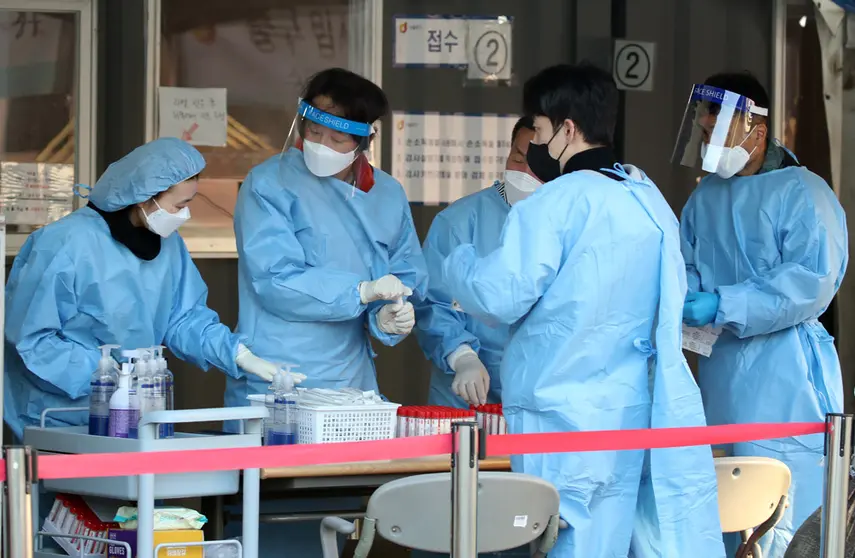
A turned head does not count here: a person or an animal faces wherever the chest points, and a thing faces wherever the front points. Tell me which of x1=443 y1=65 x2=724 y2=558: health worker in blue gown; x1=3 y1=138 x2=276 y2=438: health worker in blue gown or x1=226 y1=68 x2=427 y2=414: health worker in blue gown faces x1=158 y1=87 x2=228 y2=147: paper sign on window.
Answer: x1=443 y1=65 x2=724 y2=558: health worker in blue gown

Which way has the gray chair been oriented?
away from the camera

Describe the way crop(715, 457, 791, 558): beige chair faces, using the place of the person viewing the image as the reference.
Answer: facing away from the viewer and to the left of the viewer

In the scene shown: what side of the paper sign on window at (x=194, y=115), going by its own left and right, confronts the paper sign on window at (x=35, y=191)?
right

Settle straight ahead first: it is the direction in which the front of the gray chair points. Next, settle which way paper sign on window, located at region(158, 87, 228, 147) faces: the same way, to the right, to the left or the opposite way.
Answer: the opposite way

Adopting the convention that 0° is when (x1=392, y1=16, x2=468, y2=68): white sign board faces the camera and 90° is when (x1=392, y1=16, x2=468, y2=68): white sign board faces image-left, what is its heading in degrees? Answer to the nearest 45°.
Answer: approximately 0°

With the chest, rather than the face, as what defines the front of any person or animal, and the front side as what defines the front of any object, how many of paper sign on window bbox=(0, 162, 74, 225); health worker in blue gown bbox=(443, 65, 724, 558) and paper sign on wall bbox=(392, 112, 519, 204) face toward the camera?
2

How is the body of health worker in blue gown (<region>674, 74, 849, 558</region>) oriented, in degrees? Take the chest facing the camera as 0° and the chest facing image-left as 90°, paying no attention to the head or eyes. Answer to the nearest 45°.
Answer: approximately 45°
